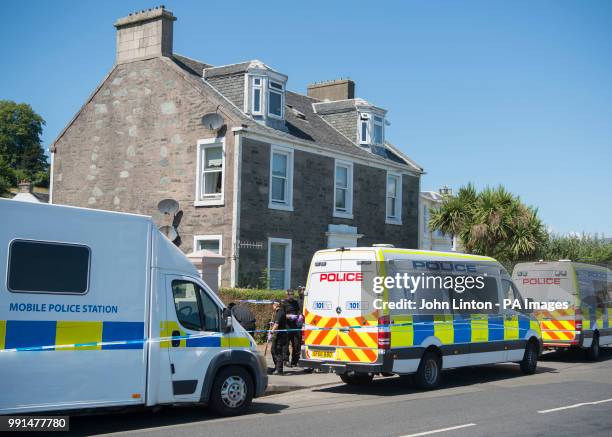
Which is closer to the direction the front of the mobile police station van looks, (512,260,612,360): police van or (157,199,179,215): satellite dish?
the police van

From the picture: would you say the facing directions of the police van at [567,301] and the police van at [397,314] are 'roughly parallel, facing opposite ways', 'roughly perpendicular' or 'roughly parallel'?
roughly parallel

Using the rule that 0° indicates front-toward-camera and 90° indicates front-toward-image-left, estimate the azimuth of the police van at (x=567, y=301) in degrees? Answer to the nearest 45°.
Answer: approximately 225°

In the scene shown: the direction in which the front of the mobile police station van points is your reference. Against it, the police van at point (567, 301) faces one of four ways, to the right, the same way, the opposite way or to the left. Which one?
the same way

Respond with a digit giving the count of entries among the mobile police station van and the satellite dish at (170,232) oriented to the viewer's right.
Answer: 1

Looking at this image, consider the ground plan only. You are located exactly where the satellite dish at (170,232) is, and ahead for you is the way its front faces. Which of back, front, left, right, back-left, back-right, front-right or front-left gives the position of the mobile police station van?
front-left

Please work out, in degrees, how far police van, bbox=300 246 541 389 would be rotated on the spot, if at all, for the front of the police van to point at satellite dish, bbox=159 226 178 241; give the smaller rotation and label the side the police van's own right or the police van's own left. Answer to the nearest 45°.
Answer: approximately 90° to the police van's own left

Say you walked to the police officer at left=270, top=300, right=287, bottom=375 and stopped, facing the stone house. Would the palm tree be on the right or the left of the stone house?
right

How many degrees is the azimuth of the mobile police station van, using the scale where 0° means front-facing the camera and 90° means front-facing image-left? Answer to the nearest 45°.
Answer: approximately 270°

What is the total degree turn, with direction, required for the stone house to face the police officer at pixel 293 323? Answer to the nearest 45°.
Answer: approximately 45° to its right

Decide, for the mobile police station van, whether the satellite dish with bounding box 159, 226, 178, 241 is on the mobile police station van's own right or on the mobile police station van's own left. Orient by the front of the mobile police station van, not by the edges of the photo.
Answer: on the mobile police station van's own left

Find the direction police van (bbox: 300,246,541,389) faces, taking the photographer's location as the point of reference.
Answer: facing away from the viewer and to the right of the viewer
